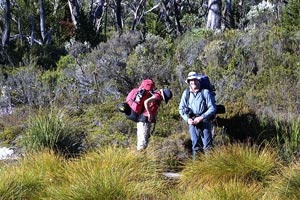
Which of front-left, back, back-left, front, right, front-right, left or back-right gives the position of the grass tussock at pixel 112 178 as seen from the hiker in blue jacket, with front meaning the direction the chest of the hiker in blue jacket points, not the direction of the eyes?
front-right

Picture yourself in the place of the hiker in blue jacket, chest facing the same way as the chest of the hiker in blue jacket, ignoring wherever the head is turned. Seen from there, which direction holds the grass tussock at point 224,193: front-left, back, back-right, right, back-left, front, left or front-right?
front

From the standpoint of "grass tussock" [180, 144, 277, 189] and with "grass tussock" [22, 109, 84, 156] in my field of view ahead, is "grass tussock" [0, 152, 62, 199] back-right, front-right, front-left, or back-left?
front-left

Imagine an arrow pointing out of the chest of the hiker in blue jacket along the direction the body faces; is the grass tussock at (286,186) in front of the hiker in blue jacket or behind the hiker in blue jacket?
in front

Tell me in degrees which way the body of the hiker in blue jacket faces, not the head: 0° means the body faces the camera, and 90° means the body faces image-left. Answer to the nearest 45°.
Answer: approximately 0°

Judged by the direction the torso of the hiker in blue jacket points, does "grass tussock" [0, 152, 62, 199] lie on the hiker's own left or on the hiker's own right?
on the hiker's own right

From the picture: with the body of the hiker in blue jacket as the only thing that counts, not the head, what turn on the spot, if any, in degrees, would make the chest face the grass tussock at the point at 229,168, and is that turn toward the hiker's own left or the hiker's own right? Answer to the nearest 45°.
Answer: approximately 45° to the hiker's own left

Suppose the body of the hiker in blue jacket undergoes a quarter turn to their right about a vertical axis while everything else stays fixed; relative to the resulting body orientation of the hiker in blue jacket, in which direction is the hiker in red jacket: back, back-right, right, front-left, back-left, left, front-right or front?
front
